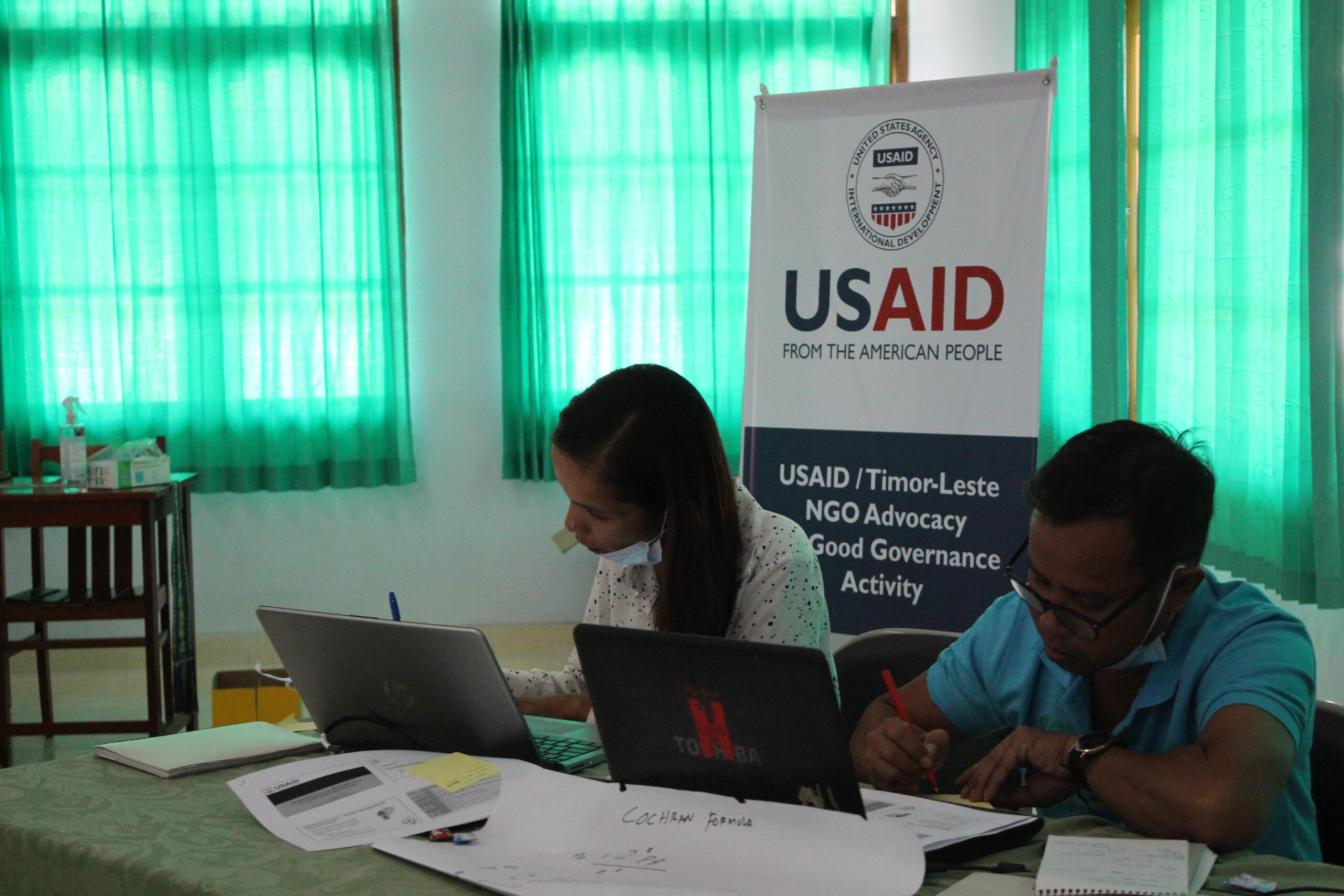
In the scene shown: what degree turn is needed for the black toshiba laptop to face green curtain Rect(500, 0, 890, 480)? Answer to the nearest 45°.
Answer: approximately 45° to its left

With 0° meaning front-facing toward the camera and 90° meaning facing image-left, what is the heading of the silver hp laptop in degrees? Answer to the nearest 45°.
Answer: approximately 225°

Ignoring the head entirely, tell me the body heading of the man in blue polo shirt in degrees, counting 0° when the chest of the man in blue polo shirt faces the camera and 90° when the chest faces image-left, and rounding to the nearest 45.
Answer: approximately 45°

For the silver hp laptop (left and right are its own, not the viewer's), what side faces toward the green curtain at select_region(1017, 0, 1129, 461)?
front

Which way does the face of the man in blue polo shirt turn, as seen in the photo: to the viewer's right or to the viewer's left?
to the viewer's left

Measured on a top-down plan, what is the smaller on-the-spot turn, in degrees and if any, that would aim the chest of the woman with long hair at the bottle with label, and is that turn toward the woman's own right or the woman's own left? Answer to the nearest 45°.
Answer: approximately 90° to the woman's own right

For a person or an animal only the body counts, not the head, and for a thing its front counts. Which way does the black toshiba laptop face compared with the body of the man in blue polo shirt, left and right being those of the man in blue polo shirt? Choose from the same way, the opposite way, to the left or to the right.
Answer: the opposite way

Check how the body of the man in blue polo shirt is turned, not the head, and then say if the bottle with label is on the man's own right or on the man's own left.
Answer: on the man's own right

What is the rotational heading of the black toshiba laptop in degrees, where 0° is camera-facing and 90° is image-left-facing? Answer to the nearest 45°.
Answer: approximately 225°

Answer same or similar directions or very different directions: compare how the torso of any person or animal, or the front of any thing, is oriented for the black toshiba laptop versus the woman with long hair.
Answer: very different directions

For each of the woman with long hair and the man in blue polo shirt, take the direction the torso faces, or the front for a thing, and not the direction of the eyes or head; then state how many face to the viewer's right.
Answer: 0
